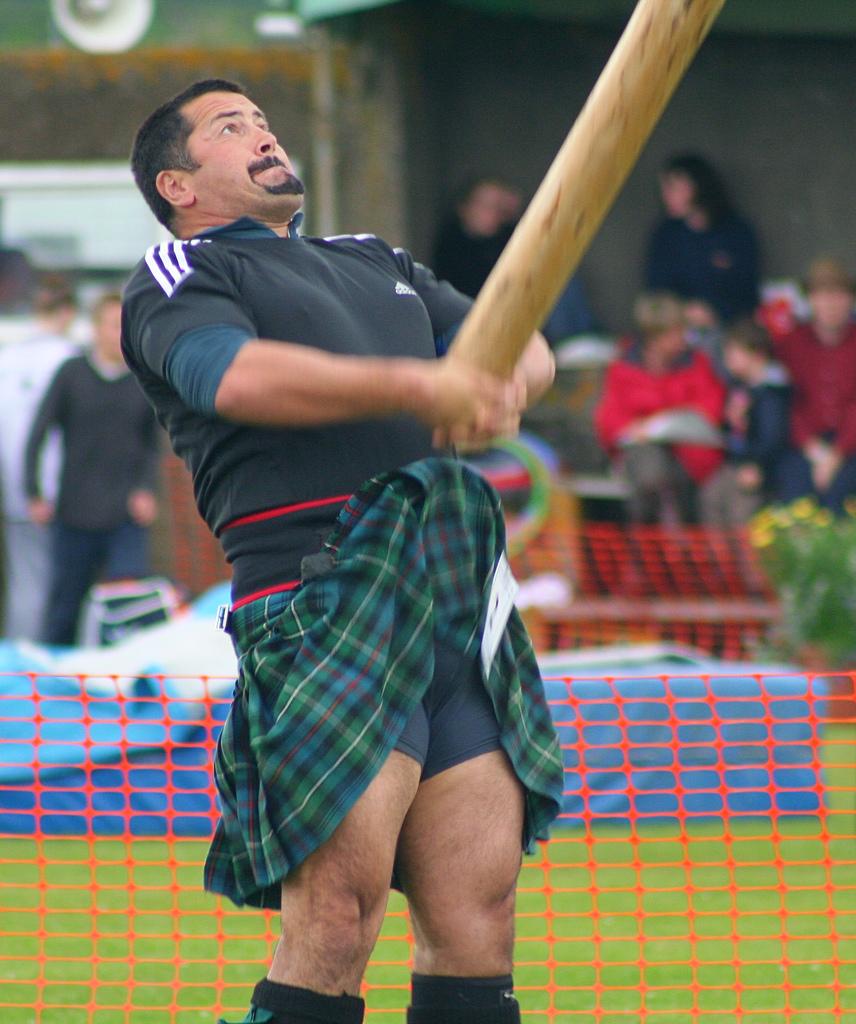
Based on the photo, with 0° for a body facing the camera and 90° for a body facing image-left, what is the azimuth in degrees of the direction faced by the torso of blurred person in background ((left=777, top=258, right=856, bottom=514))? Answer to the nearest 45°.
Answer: approximately 0°

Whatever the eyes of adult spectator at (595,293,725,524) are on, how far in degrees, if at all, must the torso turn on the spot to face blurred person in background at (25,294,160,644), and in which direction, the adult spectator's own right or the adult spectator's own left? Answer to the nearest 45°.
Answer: approximately 45° to the adult spectator's own right

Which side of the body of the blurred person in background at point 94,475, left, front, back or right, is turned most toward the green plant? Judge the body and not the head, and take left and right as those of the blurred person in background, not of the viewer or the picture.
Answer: left

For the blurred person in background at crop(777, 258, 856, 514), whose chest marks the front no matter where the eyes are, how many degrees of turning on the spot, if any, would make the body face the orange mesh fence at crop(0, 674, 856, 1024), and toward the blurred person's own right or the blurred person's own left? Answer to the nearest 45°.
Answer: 0° — they already face it

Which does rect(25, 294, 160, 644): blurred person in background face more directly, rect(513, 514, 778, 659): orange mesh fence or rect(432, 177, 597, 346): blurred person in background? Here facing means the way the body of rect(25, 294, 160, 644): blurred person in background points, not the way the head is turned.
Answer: the orange mesh fence

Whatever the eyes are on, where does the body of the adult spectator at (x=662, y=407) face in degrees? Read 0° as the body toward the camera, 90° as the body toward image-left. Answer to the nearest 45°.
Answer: approximately 0°
